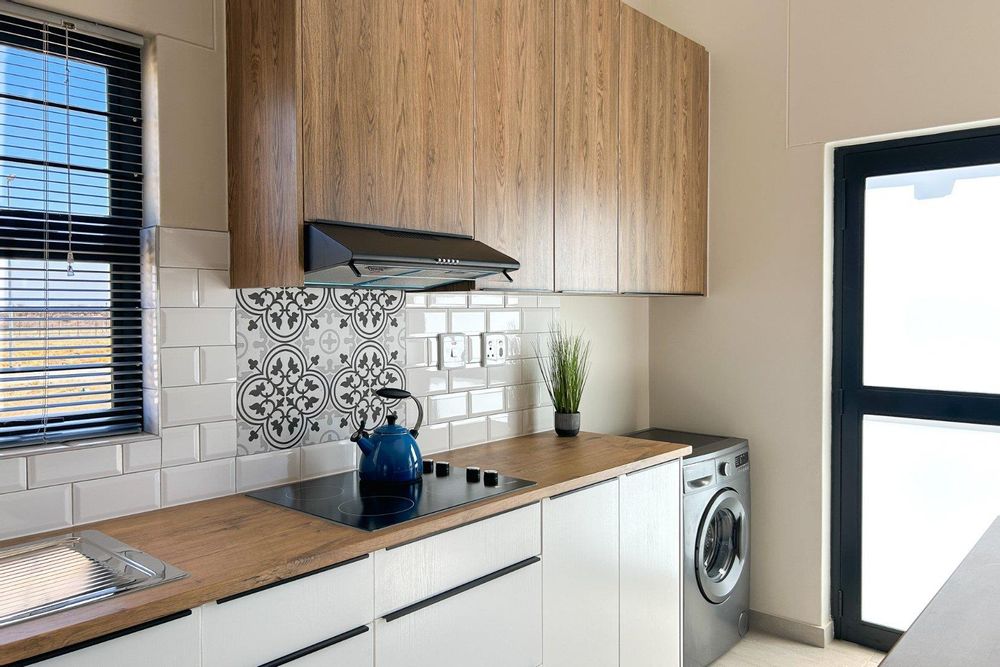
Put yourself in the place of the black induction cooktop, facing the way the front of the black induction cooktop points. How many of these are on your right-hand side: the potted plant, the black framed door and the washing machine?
0

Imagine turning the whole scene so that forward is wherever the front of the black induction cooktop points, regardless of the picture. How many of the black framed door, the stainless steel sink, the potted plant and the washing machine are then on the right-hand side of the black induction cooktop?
1

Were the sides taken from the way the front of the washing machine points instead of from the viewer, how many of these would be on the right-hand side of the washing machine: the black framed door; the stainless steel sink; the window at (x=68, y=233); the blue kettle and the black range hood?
4

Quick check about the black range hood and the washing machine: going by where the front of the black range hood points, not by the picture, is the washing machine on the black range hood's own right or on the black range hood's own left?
on the black range hood's own left

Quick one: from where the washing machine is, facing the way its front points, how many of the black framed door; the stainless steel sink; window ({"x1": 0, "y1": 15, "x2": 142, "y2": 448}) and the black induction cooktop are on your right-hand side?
3

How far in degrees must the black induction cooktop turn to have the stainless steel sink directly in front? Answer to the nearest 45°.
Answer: approximately 90° to its right

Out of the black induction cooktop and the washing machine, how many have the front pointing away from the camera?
0

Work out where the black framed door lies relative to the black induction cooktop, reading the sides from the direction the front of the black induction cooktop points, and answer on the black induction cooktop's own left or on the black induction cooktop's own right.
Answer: on the black induction cooktop's own left

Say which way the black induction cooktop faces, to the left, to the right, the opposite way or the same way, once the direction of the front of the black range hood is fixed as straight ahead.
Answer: the same way

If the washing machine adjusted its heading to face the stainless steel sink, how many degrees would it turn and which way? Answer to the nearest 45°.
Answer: approximately 90° to its right

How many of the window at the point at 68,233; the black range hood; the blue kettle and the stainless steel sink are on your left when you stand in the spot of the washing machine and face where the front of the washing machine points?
0

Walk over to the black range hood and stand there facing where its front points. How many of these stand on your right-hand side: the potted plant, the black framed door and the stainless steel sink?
1

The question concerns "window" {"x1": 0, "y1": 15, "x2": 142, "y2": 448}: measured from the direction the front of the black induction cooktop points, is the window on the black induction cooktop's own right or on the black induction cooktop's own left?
on the black induction cooktop's own right

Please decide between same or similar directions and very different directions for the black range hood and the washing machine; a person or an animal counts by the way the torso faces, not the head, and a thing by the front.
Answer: same or similar directions

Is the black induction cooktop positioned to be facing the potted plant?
no

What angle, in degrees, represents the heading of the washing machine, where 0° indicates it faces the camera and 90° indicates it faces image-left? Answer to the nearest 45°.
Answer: approximately 315°
